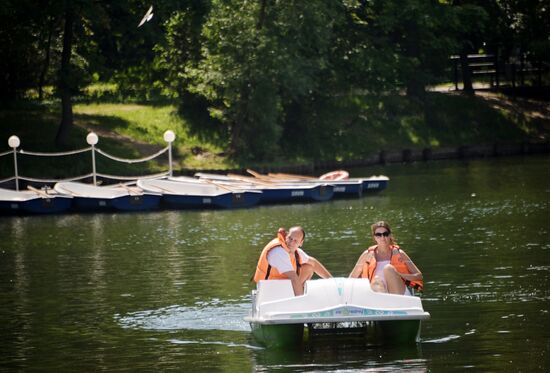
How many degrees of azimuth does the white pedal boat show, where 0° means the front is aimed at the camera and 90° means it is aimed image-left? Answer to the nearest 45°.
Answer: approximately 0°

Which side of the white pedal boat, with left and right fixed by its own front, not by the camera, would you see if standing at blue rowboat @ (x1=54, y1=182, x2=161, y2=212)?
back

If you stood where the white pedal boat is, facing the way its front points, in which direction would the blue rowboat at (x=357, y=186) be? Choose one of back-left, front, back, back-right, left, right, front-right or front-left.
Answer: back

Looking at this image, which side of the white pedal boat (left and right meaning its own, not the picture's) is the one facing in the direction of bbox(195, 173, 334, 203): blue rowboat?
back

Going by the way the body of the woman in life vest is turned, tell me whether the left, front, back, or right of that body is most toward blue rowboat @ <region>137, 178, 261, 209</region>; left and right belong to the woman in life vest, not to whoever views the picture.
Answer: back

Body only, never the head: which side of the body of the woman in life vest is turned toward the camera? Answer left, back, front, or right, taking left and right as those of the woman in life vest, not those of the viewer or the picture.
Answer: front

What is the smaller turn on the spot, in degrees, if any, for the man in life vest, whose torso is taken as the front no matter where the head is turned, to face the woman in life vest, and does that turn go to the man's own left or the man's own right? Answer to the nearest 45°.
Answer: approximately 45° to the man's own left

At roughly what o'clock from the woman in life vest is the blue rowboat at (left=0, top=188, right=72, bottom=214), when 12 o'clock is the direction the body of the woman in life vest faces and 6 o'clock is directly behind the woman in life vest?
The blue rowboat is roughly at 5 o'clock from the woman in life vest.

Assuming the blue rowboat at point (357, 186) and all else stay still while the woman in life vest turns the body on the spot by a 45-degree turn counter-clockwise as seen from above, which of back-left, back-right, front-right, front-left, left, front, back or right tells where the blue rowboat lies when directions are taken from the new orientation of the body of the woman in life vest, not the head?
back-left

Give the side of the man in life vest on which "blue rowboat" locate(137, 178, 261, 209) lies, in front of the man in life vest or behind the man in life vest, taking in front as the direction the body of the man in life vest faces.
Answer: behind

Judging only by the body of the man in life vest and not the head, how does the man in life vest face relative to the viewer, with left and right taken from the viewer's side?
facing the viewer and to the right of the viewer

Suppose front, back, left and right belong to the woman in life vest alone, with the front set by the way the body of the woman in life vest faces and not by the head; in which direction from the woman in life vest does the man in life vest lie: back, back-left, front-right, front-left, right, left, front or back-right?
right

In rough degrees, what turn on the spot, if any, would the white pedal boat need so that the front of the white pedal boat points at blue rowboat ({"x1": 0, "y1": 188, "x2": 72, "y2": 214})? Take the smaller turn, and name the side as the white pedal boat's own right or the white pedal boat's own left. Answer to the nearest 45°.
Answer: approximately 135° to the white pedal boat's own right
